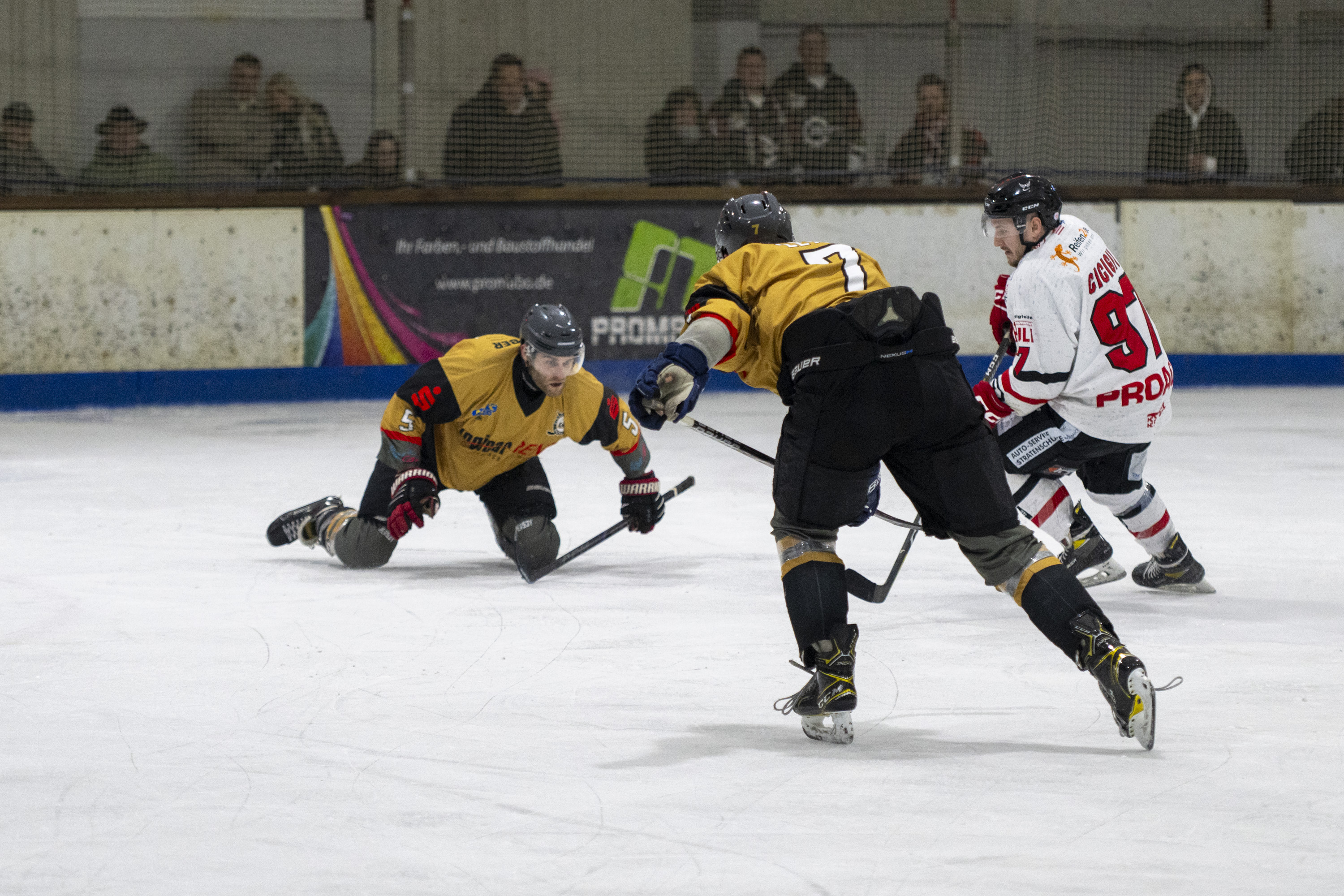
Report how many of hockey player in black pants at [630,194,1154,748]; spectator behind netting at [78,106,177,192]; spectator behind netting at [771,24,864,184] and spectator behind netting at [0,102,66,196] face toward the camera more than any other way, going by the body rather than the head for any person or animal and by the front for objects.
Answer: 3

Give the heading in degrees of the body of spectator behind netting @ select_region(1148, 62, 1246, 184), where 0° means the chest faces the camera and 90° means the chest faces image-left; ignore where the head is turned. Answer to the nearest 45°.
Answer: approximately 0°

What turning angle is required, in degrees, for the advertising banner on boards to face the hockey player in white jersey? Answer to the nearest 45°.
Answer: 0° — it already faces them

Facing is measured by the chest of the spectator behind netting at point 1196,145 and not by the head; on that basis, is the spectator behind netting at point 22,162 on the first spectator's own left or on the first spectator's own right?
on the first spectator's own right
